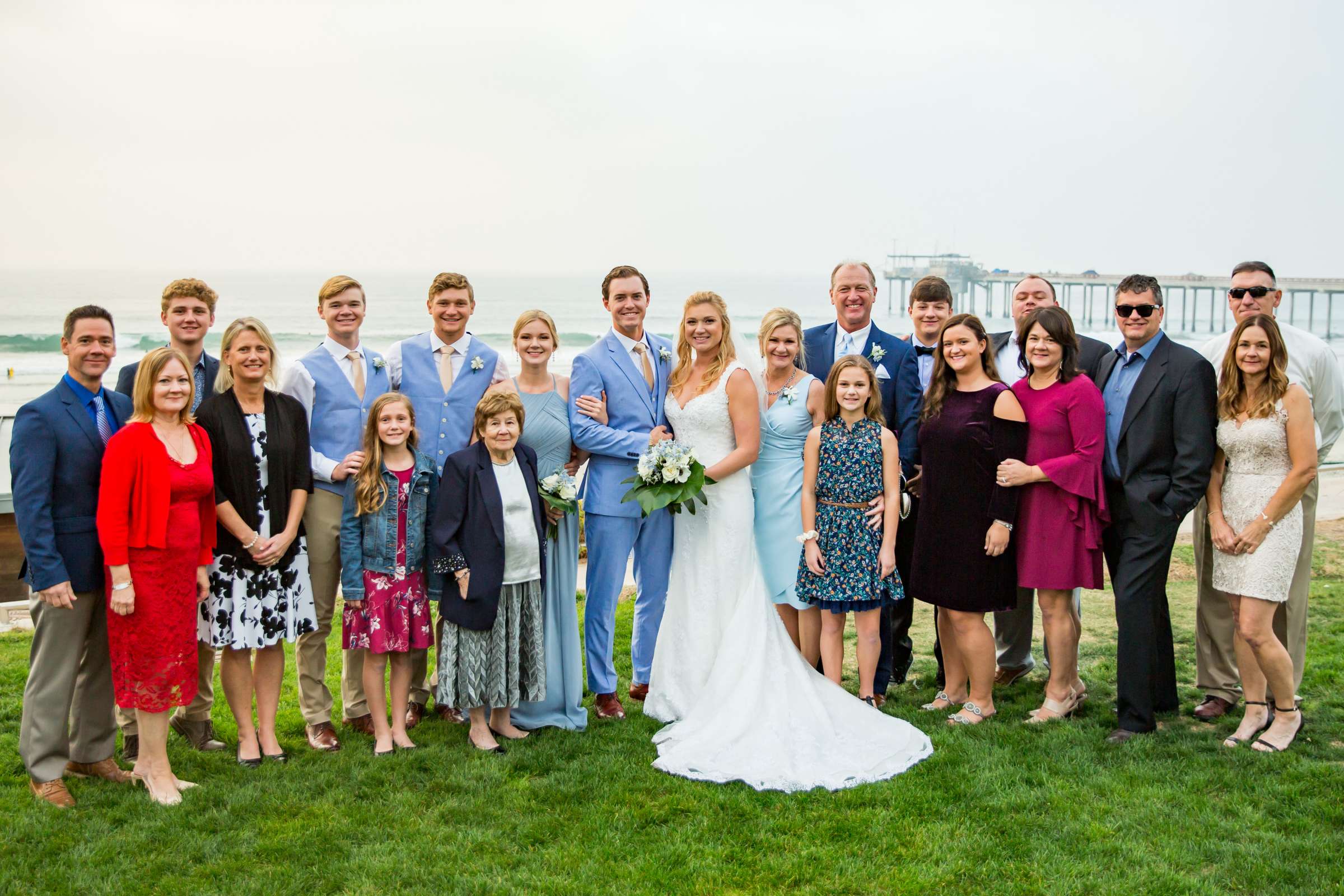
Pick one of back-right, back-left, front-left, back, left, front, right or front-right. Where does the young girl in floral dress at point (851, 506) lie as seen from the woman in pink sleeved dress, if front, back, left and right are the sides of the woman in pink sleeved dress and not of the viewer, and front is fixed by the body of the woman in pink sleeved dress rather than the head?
front-right

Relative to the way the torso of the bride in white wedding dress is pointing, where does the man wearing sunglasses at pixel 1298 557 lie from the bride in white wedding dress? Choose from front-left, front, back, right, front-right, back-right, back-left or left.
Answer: back-left

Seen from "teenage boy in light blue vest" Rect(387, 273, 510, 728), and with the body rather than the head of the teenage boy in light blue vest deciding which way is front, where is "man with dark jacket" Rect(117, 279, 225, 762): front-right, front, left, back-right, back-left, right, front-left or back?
right

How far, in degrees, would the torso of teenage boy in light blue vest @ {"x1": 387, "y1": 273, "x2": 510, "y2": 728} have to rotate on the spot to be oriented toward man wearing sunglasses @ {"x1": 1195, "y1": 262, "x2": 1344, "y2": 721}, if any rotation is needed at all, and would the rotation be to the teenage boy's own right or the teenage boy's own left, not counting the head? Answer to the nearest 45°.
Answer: approximately 90° to the teenage boy's own left

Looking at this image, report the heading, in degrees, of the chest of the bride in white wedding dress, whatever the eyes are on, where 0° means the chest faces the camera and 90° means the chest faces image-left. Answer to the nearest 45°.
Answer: approximately 45°

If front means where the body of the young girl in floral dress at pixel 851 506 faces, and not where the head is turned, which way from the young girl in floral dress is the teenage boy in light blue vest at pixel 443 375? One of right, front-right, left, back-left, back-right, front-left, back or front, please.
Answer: right

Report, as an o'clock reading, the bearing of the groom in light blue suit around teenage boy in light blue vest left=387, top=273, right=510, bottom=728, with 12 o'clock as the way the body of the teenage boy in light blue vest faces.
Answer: The groom in light blue suit is roughly at 9 o'clock from the teenage boy in light blue vest.

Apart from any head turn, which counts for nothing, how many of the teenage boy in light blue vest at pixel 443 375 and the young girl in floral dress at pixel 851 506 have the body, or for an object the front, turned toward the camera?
2

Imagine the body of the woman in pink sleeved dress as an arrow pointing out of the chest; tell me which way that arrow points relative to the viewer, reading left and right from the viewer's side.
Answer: facing the viewer and to the left of the viewer

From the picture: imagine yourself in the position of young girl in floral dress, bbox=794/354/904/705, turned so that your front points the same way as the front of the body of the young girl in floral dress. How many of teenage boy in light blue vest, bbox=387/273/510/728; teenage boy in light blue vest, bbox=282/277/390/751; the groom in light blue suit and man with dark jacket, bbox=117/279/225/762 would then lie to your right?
4

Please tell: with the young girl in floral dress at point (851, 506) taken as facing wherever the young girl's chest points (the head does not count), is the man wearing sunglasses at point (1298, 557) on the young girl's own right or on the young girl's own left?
on the young girl's own left

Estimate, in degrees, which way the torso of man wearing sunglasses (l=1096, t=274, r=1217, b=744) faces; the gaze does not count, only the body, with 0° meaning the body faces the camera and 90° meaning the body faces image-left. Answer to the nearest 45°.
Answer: approximately 45°
